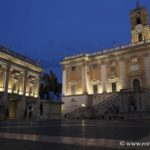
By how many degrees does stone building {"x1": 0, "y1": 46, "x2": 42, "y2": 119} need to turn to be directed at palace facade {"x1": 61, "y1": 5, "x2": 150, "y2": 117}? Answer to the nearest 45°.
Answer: approximately 45° to its left

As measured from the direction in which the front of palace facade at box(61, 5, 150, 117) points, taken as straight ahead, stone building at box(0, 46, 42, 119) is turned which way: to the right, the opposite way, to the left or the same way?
to the left

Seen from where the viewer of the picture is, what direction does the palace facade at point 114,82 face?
facing the viewer and to the left of the viewer

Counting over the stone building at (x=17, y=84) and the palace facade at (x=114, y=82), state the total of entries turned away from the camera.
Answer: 0

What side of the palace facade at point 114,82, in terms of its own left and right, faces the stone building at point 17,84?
front

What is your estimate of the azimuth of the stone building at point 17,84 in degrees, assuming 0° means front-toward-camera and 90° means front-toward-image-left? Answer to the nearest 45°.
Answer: approximately 315°
